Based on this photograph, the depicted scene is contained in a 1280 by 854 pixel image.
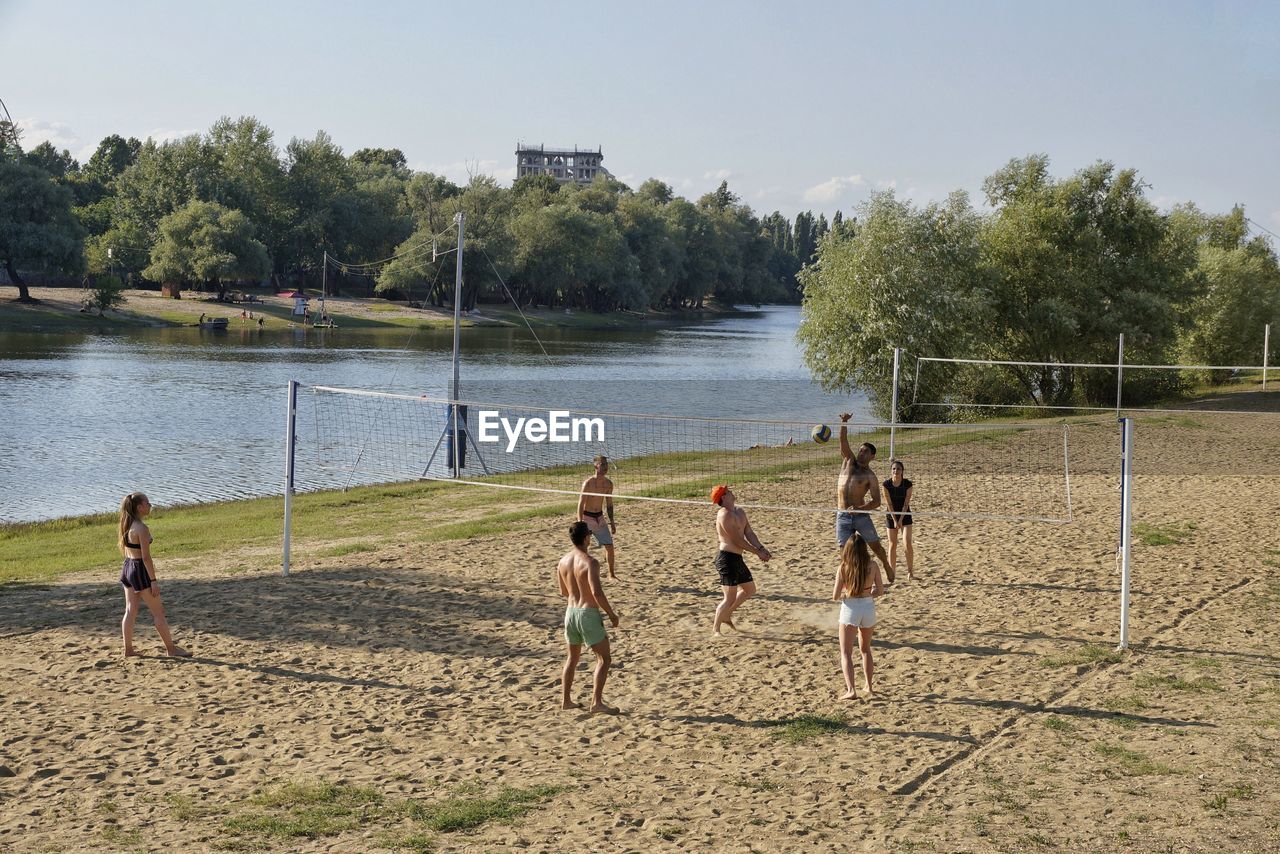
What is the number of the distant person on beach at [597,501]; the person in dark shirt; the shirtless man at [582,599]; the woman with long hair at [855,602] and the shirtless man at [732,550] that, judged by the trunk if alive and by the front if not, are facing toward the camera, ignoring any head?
2

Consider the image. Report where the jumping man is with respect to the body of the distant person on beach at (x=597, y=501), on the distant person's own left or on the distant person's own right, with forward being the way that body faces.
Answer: on the distant person's own left

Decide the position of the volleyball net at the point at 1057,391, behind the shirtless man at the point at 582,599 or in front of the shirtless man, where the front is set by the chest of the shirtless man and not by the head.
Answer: in front

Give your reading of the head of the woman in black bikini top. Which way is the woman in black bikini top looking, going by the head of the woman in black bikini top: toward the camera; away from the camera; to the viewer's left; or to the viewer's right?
to the viewer's right

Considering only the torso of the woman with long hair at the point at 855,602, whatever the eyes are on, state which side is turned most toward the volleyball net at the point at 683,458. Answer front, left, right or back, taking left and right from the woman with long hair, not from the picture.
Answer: front

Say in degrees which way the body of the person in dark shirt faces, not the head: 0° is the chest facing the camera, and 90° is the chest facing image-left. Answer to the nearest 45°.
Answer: approximately 0°

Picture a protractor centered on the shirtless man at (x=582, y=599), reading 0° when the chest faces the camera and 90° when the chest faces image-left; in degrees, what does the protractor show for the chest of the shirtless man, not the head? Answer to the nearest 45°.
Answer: approximately 225°

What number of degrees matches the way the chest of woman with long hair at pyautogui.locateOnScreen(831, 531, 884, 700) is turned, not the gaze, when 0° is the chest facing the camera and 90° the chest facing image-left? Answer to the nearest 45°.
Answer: approximately 180°

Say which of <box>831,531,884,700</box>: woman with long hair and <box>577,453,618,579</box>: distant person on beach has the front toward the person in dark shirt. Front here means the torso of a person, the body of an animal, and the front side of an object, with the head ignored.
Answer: the woman with long hair

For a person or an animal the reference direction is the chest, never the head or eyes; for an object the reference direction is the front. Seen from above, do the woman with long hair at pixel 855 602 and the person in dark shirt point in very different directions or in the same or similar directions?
very different directions

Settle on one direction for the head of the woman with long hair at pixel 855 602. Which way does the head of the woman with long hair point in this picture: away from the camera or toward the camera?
away from the camera
